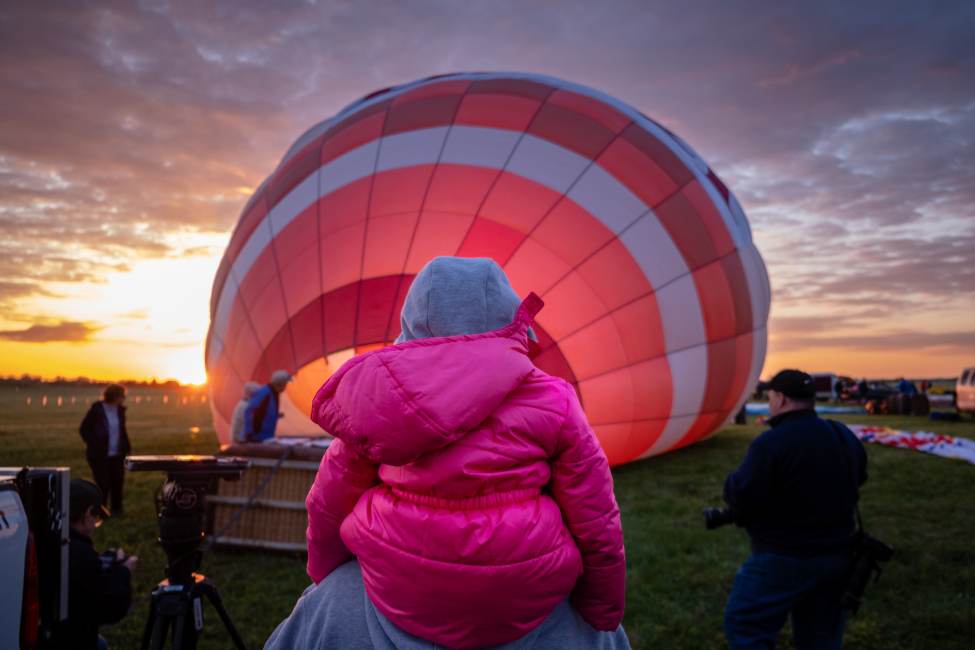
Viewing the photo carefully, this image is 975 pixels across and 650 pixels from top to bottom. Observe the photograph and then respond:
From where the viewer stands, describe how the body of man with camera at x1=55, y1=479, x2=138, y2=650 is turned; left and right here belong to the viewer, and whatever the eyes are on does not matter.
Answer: facing to the right of the viewer

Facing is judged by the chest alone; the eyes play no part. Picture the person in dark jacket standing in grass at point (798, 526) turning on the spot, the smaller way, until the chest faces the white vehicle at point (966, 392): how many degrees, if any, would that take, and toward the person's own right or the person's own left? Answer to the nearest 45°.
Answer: approximately 45° to the person's own right

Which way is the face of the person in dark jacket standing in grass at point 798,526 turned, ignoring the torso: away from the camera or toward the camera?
away from the camera

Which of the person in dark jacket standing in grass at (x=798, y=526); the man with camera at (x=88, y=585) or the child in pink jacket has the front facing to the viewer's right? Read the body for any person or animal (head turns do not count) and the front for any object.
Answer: the man with camera

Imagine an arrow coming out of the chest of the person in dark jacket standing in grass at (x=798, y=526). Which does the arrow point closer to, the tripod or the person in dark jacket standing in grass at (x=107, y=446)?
the person in dark jacket standing in grass

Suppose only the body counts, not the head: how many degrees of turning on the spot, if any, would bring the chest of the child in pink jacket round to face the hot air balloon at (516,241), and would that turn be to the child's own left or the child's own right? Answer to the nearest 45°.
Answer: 0° — they already face it

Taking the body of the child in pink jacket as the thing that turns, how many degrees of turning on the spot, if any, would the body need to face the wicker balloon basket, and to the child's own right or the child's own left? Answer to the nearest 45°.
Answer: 0° — they already face it

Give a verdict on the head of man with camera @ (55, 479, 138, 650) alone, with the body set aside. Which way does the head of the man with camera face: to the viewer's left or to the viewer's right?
to the viewer's right

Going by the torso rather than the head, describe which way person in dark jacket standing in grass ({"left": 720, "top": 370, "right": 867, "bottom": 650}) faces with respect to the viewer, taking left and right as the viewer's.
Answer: facing away from the viewer and to the left of the viewer

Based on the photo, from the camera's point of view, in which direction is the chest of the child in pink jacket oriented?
away from the camera

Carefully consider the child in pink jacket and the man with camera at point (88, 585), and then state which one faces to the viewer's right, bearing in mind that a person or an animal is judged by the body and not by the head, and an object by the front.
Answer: the man with camera

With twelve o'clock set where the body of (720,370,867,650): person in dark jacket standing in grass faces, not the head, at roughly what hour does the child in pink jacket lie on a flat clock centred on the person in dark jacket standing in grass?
The child in pink jacket is roughly at 8 o'clock from the person in dark jacket standing in grass.
